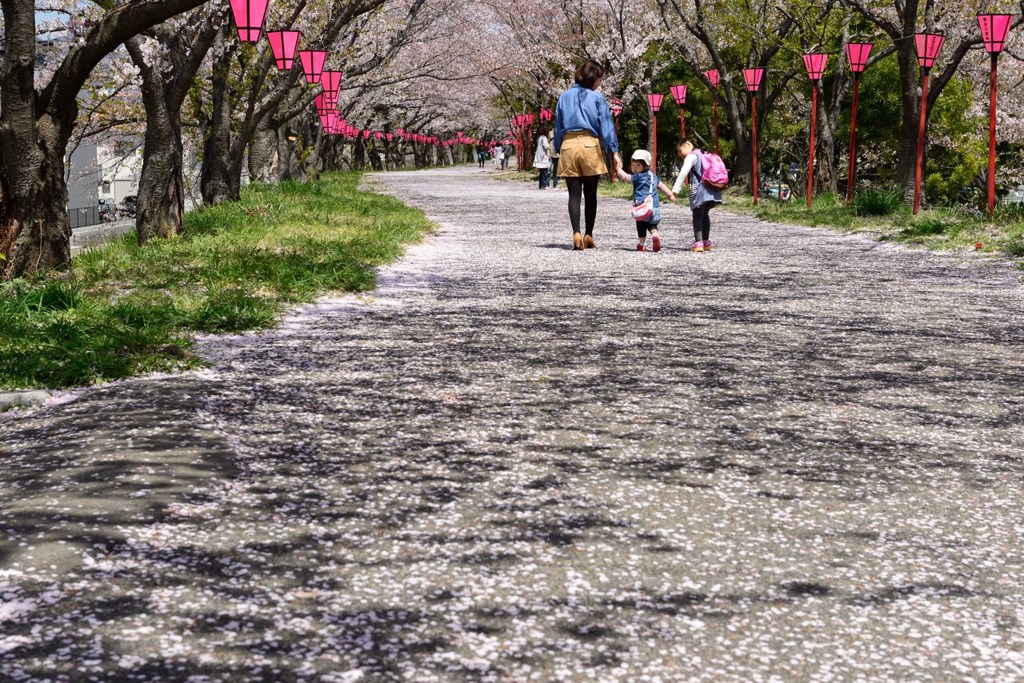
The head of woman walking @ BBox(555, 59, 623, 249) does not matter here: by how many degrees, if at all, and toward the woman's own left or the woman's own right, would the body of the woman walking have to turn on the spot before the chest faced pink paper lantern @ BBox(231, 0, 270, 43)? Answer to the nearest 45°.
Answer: approximately 90° to the woman's own left

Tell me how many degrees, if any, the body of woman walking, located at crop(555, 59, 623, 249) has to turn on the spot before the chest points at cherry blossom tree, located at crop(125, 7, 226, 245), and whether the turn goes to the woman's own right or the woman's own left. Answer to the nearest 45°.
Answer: approximately 90° to the woman's own left

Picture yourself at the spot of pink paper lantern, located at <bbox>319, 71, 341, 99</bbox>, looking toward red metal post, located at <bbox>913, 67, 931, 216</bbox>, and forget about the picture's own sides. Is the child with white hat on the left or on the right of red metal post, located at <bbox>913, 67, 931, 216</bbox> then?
right

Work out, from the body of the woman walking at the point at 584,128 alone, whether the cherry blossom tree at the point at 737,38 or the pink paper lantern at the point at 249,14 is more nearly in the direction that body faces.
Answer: the cherry blossom tree

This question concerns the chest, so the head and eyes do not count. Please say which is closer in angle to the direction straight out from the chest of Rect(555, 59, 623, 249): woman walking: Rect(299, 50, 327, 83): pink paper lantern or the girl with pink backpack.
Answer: the pink paper lantern

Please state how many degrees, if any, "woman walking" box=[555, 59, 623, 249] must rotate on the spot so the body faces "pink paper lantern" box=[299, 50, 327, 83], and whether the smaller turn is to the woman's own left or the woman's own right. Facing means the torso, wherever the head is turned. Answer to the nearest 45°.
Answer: approximately 45° to the woman's own left

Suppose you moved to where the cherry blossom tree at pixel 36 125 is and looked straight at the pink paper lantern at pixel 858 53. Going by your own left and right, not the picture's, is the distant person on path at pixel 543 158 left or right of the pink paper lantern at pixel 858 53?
left

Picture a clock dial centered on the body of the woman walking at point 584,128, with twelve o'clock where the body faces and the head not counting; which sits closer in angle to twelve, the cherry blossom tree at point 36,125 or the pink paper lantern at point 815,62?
the pink paper lantern

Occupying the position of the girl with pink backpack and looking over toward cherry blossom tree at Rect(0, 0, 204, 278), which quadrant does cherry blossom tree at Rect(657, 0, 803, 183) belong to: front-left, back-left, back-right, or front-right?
back-right

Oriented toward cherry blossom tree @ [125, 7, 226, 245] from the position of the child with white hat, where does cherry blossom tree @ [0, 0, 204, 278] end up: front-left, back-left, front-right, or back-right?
front-left

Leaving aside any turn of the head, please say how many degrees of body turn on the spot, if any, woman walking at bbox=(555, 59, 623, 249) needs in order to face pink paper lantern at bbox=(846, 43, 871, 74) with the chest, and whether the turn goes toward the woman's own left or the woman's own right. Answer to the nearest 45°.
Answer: approximately 45° to the woman's own right

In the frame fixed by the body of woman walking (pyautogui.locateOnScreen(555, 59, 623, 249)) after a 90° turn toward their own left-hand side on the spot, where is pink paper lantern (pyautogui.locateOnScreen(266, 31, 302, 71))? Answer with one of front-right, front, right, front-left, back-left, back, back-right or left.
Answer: front-right

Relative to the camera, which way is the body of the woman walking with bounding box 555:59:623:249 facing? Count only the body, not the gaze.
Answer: away from the camera

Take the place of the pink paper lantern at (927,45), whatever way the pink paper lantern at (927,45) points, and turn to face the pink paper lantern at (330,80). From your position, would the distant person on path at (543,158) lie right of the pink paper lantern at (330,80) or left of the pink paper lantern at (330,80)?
right

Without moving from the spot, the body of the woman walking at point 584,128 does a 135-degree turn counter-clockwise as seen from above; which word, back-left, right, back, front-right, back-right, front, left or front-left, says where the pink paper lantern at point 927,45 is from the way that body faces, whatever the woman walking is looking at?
back

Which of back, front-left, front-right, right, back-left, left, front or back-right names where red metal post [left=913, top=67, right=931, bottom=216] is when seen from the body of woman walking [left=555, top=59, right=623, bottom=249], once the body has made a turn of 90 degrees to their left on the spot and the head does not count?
back-right

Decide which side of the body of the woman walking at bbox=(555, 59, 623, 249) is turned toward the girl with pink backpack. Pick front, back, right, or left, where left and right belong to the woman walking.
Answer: right
